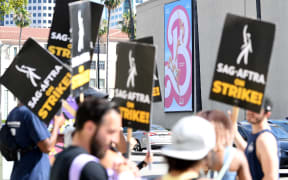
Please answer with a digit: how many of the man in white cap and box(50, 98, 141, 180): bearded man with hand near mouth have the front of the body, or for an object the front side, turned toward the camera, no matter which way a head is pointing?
0

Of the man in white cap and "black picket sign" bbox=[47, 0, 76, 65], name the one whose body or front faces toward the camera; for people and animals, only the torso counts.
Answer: the black picket sign

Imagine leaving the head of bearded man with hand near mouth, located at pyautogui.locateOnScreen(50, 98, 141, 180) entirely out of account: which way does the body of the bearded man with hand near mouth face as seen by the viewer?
to the viewer's right

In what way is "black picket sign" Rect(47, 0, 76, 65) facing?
toward the camera

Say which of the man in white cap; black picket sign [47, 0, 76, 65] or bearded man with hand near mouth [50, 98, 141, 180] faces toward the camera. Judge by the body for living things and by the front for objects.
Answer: the black picket sign

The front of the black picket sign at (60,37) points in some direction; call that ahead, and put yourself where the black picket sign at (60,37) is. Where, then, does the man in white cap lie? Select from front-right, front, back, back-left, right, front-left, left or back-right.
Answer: front

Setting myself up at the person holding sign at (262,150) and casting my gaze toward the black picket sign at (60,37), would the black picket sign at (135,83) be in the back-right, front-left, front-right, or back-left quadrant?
front-left

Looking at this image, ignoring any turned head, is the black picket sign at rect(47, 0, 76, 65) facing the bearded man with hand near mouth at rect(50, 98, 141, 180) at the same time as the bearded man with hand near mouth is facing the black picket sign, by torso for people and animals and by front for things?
no

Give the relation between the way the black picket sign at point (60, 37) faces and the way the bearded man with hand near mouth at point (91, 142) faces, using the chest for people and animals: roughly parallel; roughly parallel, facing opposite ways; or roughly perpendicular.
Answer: roughly perpendicular

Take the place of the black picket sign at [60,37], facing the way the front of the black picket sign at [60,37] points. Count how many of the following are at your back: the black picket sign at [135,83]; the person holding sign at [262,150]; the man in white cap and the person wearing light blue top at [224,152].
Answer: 0

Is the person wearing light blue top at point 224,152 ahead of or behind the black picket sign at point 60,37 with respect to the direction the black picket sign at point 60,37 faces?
ahead

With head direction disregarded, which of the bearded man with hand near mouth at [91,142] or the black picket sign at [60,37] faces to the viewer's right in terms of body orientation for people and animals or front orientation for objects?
the bearded man with hand near mouth

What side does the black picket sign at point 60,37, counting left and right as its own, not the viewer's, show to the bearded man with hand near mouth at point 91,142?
front

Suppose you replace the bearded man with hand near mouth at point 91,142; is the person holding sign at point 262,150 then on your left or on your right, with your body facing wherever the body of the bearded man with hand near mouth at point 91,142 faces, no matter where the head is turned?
on your left
